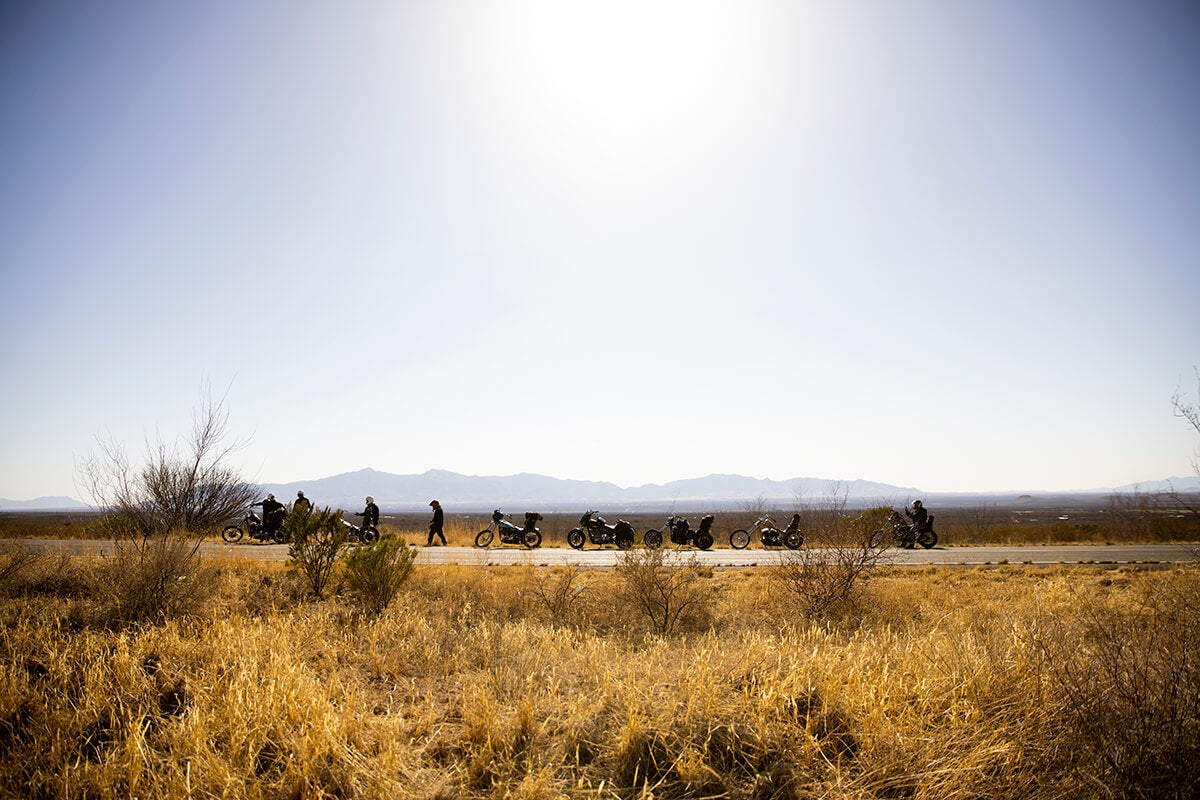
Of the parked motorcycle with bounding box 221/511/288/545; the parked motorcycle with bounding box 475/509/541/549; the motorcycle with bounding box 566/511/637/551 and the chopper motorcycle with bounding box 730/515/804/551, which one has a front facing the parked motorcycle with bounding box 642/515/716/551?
the chopper motorcycle

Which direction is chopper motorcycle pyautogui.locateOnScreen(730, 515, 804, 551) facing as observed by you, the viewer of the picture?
facing to the left of the viewer

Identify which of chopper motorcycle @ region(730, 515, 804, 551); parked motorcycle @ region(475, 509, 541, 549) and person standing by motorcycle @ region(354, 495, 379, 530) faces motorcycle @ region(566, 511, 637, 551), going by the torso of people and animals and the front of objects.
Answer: the chopper motorcycle

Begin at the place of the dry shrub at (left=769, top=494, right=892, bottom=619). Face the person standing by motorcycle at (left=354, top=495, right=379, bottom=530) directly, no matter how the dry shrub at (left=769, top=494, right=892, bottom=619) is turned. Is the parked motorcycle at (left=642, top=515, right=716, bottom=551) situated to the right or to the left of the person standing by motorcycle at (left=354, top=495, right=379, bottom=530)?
right

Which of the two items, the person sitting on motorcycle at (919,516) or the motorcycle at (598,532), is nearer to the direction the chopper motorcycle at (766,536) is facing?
the motorcycle

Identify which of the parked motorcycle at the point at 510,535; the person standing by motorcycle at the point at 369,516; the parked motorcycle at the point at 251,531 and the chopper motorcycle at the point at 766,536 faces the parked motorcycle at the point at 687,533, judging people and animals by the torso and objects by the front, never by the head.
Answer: the chopper motorcycle

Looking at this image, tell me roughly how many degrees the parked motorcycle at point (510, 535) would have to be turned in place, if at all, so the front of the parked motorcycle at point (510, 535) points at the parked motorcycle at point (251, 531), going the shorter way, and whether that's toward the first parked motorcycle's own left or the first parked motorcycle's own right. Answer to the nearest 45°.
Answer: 0° — it already faces it

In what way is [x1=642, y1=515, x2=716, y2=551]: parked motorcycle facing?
to the viewer's left

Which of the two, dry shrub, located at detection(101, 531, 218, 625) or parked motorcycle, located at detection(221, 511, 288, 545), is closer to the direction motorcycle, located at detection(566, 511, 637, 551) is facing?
the parked motorcycle

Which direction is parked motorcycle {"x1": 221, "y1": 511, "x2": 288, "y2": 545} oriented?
to the viewer's left

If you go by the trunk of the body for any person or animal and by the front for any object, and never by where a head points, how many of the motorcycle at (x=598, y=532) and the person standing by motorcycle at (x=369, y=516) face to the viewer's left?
2

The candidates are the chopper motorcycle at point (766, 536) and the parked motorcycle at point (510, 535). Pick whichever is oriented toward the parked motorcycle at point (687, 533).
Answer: the chopper motorcycle

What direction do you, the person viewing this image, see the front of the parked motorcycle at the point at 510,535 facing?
facing to the left of the viewer

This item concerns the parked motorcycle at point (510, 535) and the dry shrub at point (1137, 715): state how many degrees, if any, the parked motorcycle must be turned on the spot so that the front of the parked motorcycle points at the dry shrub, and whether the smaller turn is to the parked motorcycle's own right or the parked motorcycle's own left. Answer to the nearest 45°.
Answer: approximately 90° to the parked motorcycle's own left

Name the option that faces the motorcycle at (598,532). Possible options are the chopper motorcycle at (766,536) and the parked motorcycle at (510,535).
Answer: the chopper motorcycle

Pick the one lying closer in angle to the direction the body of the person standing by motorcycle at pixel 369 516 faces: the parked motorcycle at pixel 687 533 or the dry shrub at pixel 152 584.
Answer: the dry shrub

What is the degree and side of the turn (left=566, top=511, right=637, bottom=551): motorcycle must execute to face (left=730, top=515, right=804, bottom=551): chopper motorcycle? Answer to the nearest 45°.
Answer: approximately 180°

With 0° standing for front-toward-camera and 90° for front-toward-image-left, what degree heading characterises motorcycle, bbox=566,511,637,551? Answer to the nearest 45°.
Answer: approximately 90°
